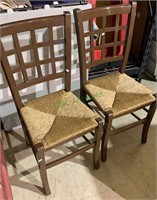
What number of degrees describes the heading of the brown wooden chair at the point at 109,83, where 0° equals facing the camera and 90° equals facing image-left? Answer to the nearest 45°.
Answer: approximately 315°

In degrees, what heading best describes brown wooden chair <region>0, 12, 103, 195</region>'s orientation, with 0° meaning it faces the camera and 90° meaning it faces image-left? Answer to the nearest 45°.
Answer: approximately 315°

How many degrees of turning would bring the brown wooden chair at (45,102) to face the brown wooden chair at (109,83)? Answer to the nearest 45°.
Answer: approximately 45° to its left
